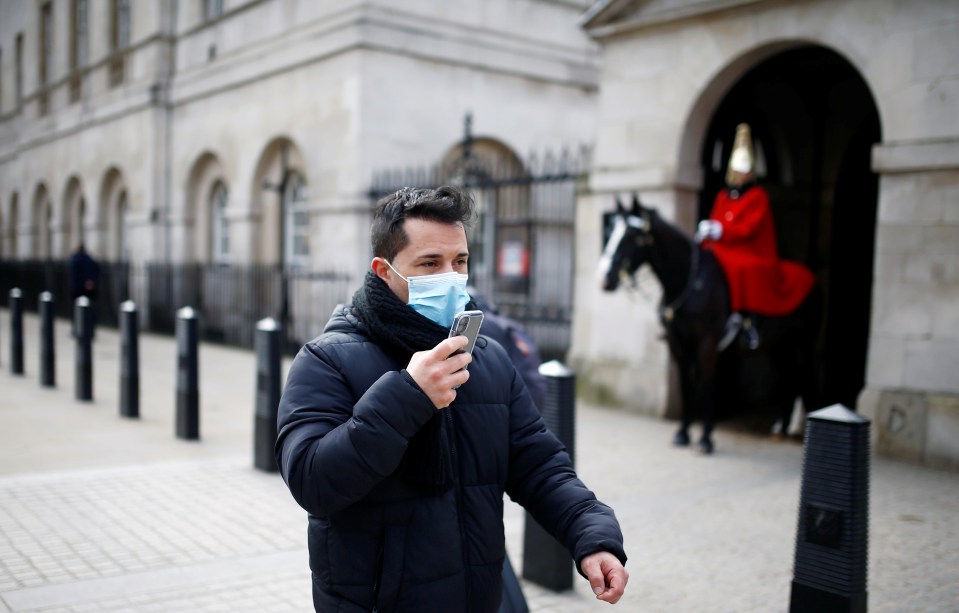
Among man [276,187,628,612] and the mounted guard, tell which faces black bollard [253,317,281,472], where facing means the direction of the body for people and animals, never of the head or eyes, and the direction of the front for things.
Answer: the mounted guard

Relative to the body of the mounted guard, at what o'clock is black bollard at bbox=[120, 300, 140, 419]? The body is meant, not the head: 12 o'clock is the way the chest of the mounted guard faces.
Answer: The black bollard is roughly at 1 o'clock from the mounted guard.

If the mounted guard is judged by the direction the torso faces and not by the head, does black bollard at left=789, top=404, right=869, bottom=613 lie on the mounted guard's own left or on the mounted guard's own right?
on the mounted guard's own left

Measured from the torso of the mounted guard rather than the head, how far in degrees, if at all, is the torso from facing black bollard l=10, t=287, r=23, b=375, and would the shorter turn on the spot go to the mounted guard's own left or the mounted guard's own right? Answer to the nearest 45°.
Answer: approximately 45° to the mounted guard's own right

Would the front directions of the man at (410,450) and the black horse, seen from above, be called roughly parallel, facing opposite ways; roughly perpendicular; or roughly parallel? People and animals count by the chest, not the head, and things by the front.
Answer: roughly perpendicular

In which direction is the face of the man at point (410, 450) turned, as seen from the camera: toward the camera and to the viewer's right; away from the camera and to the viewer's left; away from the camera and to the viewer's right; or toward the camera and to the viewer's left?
toward the camera and to the viewer's right

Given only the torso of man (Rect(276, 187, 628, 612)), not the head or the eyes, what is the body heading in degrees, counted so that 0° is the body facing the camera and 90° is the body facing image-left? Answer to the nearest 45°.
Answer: approximately 315°

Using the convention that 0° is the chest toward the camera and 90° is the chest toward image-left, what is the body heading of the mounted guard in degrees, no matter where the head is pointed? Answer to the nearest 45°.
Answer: approximately 45°

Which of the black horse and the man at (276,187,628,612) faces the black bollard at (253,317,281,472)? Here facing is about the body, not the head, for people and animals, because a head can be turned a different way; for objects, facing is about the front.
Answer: the black horse

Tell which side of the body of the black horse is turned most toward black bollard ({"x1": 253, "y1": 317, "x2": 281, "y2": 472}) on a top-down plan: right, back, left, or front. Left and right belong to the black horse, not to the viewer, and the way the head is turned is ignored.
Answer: front

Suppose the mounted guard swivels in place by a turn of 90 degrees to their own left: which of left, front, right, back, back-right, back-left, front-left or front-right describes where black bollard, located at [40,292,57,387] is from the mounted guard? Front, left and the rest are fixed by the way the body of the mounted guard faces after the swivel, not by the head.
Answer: back-right

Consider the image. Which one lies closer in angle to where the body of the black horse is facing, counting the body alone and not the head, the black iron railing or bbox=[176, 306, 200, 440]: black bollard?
the black bollard
